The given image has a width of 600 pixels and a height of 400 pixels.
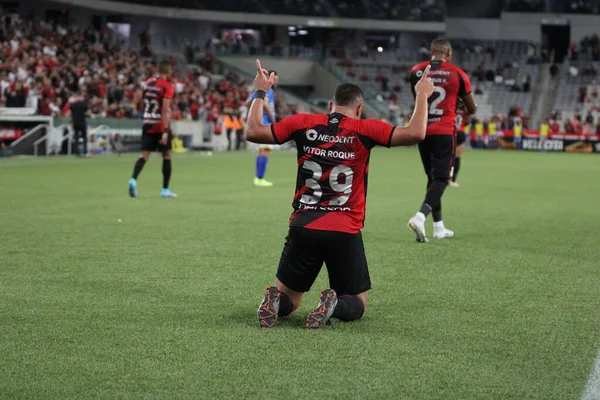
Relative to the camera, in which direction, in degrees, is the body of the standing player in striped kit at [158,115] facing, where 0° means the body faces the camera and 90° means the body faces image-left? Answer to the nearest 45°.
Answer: approximately 225°

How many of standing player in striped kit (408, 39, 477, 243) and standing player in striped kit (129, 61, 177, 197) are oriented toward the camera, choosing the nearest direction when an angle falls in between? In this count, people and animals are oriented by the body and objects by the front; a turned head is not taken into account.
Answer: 0

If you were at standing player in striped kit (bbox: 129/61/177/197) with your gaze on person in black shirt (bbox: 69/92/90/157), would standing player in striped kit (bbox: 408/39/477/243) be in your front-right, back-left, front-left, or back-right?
back-right

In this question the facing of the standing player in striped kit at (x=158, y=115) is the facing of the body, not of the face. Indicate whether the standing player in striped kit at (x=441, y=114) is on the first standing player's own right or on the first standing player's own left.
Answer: on the first standing player's own right

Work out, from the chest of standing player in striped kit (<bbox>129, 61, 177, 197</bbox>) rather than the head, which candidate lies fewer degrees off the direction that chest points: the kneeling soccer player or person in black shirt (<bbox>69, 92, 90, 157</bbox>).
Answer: the person in black shirt

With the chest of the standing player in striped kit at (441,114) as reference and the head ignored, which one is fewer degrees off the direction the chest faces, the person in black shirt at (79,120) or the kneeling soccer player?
the person in black shirt

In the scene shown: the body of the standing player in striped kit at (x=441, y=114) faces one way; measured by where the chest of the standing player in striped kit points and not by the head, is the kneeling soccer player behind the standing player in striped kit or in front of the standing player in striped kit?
behind

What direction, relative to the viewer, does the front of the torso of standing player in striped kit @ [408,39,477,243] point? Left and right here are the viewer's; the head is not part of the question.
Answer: facing away from the viewer and to the right of the viewer

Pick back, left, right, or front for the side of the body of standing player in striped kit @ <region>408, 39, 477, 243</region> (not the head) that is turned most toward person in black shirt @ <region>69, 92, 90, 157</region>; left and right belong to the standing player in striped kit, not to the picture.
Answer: left

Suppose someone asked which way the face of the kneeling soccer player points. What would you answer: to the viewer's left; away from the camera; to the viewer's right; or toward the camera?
away from the camera

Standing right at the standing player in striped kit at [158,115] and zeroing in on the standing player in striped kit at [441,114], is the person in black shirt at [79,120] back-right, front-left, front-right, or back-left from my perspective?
back-left

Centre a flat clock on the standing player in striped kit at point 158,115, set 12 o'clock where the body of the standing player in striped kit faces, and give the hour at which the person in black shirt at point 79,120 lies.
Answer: The person in black shirt is roughly at 10 o'clock from the standing player in striped kit.
